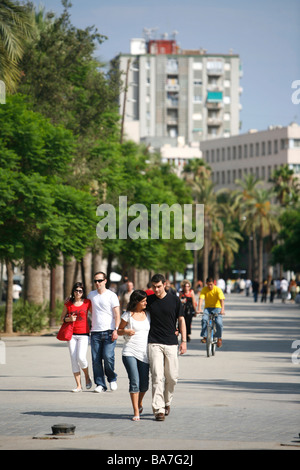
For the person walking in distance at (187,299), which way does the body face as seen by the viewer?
toward the camera

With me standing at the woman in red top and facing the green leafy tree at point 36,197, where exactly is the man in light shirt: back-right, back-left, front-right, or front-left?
back-right

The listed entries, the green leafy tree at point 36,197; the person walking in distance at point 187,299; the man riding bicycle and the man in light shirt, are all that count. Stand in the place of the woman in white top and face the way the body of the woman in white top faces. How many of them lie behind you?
4

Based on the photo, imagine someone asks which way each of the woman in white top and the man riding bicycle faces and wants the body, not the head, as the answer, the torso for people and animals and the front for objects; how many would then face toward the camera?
2

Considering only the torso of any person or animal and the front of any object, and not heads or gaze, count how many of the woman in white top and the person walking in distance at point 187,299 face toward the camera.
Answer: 2

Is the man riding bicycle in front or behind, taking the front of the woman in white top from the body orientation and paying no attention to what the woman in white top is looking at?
behind

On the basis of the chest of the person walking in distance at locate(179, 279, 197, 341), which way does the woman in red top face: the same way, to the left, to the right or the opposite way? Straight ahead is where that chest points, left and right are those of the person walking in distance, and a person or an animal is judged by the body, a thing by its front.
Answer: the same way

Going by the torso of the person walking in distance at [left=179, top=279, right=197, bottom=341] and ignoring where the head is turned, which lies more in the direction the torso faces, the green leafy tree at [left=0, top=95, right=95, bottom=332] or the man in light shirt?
the man in light shirt

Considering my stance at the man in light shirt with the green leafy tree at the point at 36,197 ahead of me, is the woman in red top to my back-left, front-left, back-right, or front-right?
front-left

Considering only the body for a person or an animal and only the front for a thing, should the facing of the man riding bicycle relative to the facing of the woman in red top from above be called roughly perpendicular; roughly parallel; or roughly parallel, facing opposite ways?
roughly parallel

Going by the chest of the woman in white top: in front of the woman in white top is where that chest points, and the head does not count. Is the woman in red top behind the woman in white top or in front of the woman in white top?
behind

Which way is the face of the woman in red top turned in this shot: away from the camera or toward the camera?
toward the camera

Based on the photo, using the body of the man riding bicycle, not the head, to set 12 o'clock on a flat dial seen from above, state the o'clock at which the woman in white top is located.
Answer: The woman in white top is roughly at 12 o'clock from the man riding bicycle.

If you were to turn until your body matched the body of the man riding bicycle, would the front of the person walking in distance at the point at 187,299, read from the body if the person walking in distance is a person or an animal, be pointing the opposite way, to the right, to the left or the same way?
the same way

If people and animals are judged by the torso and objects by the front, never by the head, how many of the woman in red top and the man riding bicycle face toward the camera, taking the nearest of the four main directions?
2

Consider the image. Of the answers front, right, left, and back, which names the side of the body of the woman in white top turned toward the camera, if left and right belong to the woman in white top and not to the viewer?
front

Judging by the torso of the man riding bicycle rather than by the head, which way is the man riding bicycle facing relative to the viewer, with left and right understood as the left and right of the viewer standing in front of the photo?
facing the viewer
